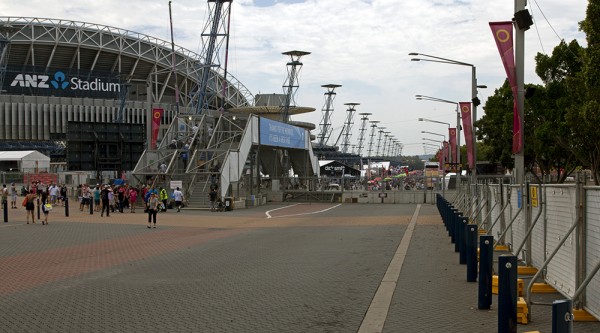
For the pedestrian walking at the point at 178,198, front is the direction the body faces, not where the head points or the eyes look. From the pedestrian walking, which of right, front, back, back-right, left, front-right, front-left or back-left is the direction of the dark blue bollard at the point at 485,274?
back

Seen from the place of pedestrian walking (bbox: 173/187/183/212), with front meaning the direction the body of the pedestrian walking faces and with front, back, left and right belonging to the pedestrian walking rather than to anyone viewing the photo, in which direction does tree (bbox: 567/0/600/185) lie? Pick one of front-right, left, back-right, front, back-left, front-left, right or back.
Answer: back-right

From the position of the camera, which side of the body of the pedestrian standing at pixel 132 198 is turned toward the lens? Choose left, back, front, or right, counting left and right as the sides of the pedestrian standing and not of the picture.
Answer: back

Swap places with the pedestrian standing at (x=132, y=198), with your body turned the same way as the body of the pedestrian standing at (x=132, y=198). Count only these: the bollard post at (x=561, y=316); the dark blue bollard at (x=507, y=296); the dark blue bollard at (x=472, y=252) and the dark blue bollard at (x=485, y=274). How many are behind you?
4

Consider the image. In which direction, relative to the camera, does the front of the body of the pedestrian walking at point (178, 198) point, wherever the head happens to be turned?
away from the camera

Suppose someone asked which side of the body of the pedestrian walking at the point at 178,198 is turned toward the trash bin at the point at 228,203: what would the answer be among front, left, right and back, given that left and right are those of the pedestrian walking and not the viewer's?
right
